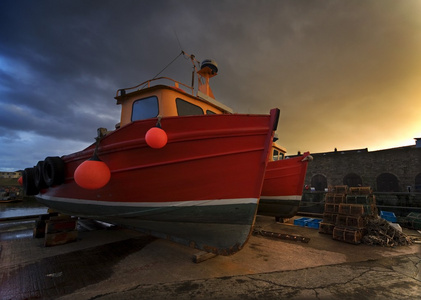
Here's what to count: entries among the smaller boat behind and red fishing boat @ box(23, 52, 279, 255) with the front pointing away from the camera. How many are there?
0

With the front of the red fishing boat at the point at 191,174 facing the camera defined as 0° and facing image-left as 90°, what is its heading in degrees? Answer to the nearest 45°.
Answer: approximately 315°

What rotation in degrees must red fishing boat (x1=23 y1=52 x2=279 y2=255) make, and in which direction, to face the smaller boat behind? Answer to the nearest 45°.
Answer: approximately 90° to its left

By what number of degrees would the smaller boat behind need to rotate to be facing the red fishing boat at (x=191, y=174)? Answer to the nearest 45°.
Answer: approximately 90° to its right

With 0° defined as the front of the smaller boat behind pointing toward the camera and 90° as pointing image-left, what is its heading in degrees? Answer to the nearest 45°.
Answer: approximately 270°
